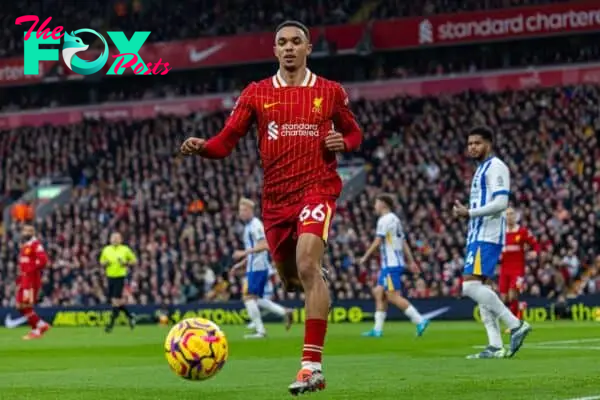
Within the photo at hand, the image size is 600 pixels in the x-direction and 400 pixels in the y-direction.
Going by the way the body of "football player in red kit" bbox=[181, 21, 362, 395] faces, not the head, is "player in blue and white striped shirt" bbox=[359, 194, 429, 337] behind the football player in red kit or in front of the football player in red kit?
behind

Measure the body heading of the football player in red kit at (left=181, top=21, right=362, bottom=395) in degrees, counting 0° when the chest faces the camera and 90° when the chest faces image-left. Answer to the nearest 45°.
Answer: approximately 0°

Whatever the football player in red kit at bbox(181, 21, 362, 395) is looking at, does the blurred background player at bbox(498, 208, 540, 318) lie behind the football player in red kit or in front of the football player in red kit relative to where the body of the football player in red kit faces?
behind

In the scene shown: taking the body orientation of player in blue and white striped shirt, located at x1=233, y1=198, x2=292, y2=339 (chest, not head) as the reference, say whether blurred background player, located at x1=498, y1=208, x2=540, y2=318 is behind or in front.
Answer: behind

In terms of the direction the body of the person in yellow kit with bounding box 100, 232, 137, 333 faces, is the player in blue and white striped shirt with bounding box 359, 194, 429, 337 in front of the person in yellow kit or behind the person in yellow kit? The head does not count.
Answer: in front
